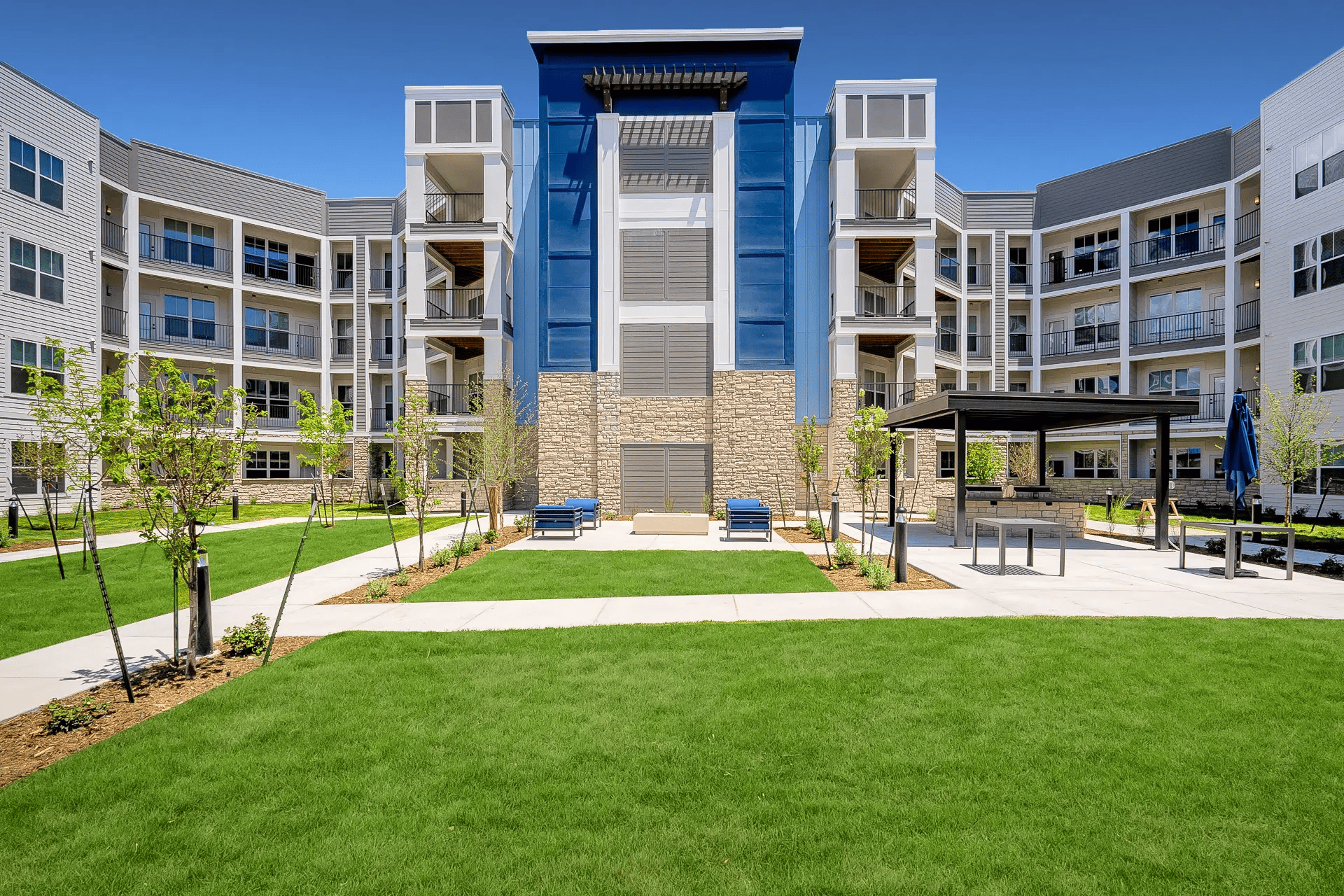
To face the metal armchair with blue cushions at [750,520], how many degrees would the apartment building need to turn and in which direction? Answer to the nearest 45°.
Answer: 0° — it already faces it

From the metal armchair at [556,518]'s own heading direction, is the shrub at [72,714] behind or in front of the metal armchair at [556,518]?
behind

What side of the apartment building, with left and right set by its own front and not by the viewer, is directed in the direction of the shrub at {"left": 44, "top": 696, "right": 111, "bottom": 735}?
front

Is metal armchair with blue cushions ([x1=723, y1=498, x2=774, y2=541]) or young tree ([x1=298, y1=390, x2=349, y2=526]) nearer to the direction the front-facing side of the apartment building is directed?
the metal armchair with blue cushions

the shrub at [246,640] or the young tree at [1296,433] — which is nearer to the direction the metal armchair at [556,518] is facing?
the young tree

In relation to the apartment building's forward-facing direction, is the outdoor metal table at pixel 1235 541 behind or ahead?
ahead

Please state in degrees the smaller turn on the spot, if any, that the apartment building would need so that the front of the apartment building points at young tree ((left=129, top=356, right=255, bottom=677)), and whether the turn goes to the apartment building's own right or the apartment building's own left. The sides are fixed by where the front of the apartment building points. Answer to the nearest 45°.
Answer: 0° — it already faces it

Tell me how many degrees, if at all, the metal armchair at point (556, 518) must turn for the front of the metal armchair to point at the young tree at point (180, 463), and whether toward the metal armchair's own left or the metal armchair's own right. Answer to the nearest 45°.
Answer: approximately 180°

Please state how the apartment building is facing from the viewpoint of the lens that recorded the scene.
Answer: facing the viewer
